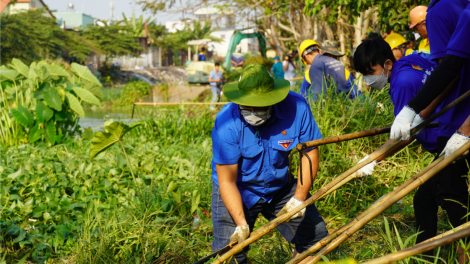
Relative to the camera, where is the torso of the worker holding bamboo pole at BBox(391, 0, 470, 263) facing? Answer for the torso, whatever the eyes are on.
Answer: to the viewer's left

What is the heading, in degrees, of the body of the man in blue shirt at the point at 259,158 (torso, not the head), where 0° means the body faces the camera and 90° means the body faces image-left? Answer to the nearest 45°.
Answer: approximately 0°

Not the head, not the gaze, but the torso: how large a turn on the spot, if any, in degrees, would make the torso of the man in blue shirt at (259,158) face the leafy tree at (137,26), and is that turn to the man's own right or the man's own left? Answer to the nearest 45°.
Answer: approximately 180°

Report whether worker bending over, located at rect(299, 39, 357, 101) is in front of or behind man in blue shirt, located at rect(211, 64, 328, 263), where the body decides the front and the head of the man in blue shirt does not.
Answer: behind

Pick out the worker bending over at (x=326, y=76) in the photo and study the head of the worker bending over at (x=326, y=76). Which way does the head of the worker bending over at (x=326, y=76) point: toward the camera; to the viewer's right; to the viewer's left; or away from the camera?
to the viewer's left

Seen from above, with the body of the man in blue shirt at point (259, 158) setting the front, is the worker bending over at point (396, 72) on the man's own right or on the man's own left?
on the man's own left

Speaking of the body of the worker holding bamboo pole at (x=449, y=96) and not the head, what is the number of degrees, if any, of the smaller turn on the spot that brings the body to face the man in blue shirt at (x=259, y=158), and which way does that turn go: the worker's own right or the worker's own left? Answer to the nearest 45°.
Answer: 0° — they already face them

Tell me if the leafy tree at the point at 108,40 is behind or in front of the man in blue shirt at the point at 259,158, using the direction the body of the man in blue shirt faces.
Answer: behind

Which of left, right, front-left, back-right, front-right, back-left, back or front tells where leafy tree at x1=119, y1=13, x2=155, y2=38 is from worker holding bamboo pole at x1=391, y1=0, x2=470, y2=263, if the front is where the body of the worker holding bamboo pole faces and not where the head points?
front-right

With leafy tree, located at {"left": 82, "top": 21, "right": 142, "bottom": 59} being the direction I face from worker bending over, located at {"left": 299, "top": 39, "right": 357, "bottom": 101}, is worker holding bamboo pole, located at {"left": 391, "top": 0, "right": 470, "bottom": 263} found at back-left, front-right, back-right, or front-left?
back-left

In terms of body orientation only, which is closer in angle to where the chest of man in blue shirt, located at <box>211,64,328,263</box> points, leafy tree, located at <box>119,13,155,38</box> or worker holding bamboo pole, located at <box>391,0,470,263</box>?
the worker holding bamboo pole

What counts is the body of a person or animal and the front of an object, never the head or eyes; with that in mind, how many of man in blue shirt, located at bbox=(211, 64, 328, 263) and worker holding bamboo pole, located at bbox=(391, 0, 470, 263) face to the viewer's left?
1

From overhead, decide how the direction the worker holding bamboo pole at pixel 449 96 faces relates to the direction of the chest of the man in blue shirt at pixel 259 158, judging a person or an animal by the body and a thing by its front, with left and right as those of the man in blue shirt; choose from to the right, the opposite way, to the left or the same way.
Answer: to the right

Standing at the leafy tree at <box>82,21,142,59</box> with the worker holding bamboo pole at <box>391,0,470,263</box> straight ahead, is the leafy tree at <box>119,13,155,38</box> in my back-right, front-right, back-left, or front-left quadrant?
back-left
